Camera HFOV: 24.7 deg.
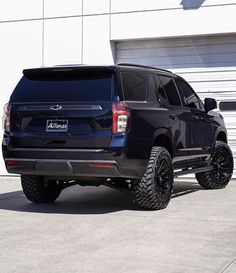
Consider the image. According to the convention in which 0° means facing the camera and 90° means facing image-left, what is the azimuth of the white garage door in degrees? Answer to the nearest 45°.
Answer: approximately 0°

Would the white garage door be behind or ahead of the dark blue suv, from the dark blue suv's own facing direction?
ahead

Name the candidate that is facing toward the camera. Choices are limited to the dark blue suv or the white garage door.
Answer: the white garage door

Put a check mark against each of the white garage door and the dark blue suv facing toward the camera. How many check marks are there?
1

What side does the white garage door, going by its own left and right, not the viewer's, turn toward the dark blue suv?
front

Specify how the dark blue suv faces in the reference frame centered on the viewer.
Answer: facing away from the viewer and to the right of the viewer
